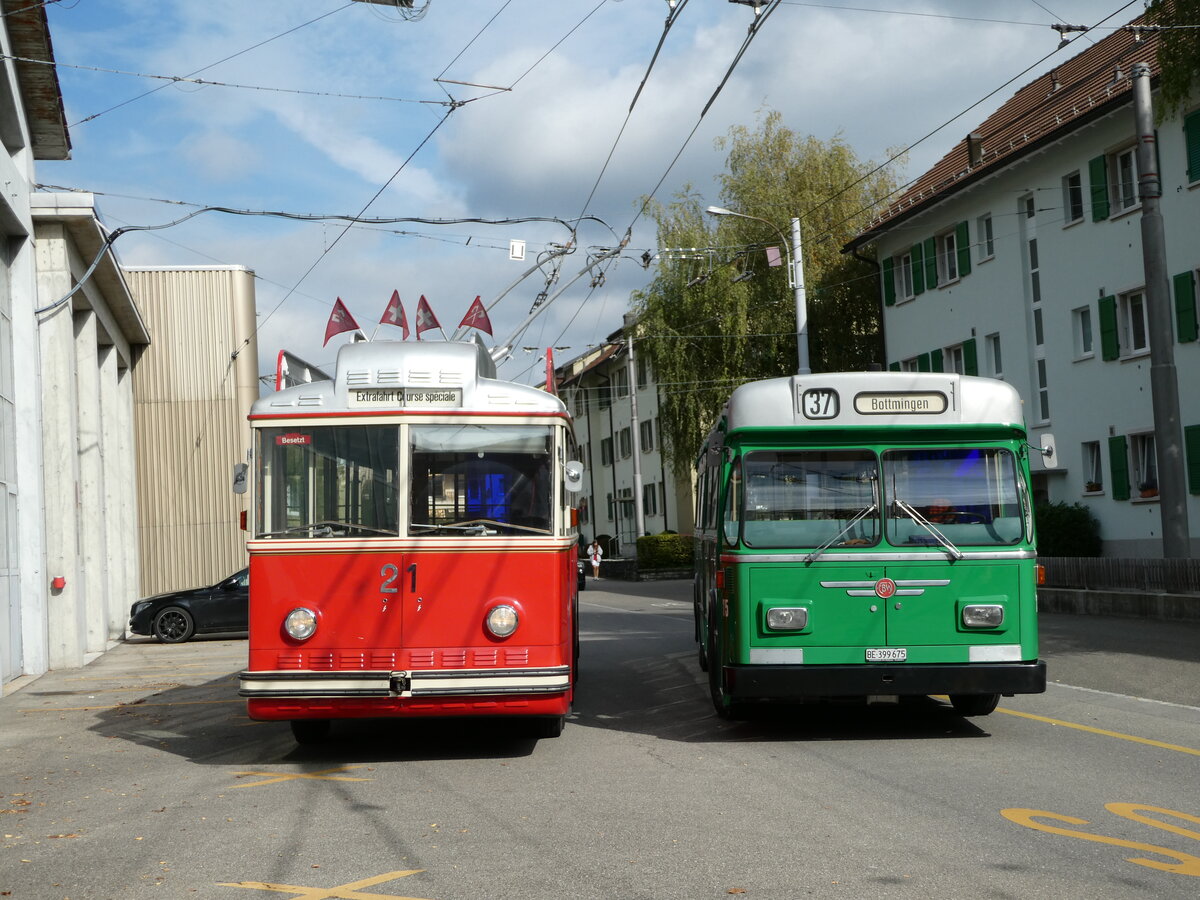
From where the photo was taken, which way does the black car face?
to the viewer's left

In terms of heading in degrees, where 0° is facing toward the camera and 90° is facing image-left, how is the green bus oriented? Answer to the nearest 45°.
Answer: approximately 0°

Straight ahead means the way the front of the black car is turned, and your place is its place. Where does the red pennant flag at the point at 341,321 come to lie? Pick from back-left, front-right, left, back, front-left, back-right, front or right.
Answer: left

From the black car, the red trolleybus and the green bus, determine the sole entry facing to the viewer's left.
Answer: the black car

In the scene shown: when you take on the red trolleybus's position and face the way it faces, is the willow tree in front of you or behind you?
behind

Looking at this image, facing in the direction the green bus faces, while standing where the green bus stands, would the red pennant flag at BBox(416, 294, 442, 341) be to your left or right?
on your right

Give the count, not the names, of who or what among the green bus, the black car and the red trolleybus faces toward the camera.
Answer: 2

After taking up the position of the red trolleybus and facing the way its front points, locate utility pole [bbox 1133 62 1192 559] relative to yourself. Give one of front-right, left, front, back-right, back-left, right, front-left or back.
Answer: back-left

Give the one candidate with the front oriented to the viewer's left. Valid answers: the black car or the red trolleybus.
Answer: the black car

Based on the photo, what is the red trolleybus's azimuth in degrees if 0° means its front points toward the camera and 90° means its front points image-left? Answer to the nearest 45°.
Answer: approximately 0°

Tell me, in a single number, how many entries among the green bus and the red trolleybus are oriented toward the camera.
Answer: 2
